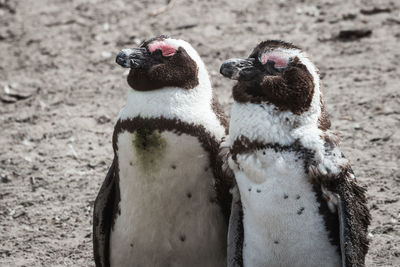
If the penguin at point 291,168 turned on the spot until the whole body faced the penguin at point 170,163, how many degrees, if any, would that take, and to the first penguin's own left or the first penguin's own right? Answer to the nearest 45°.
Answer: approximately 45° to the first penguin's own right

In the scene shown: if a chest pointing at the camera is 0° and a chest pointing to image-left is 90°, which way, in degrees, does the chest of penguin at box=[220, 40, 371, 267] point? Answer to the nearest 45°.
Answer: approximately 45°

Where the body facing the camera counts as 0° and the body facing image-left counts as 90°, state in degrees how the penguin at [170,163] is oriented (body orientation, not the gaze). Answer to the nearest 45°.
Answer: approximately 45°

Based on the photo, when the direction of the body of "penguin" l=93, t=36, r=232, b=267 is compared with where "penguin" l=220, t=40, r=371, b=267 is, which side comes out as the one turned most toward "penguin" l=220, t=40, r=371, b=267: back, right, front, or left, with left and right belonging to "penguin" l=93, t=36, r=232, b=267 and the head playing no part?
left
